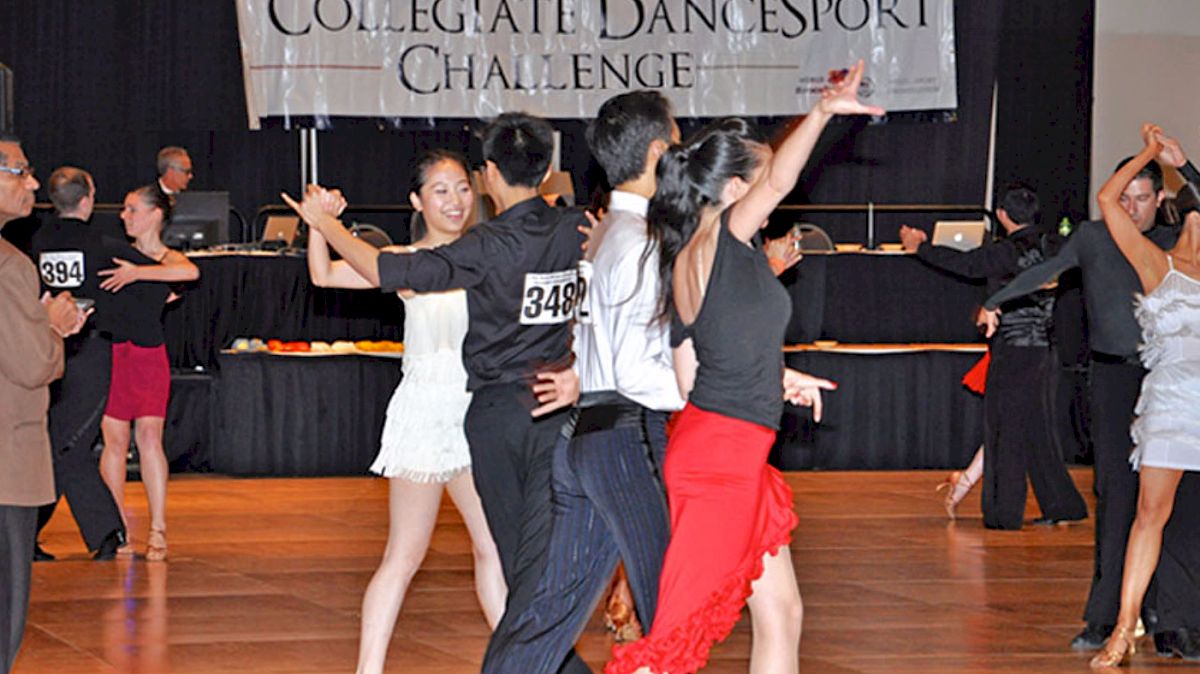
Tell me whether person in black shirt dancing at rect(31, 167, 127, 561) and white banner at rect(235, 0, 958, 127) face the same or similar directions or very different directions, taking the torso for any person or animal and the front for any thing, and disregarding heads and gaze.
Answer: very different directions

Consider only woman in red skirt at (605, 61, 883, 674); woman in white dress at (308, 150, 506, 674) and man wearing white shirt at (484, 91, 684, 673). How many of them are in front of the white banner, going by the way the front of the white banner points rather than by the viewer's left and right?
3

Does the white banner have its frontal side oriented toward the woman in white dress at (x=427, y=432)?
yes

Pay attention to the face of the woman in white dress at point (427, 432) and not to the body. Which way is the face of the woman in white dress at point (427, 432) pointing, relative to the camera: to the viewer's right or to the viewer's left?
to the viewer's right

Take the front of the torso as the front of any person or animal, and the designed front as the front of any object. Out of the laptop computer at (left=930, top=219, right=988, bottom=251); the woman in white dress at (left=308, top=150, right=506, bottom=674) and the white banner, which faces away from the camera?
the laptop computer

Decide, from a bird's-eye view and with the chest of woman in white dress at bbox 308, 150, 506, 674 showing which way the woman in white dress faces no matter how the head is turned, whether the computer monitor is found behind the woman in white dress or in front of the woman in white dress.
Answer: behind

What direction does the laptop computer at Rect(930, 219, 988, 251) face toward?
away from the camera

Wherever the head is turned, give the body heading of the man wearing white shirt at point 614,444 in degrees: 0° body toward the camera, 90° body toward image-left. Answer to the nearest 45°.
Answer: approximately 225°

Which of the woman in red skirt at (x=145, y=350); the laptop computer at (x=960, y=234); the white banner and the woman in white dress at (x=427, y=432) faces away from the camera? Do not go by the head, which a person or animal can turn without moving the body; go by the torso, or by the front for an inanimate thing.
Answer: the laptop computer

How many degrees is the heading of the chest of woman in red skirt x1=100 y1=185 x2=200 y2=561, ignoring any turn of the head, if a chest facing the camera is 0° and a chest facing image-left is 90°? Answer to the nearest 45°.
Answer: approximately 45°
